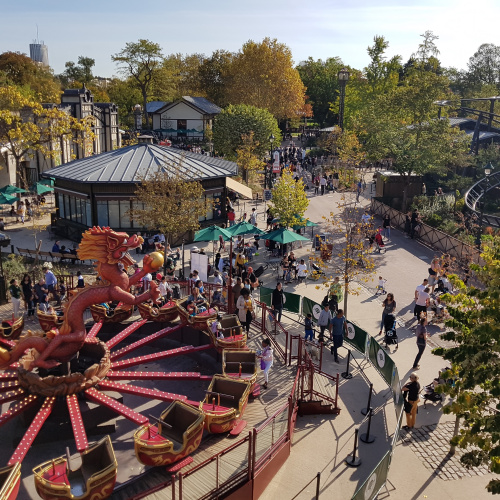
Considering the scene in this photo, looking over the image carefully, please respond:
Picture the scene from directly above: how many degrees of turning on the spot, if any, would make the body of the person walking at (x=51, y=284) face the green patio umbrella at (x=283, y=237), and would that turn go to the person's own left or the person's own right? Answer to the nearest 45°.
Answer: approximately 180°

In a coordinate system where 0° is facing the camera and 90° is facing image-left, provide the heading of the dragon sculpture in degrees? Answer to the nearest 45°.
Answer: approximately 270°

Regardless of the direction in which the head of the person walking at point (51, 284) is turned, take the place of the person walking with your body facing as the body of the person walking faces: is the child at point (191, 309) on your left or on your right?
on your left

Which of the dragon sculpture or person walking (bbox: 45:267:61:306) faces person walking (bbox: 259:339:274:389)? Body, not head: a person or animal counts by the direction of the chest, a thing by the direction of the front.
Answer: the dragon sculpture

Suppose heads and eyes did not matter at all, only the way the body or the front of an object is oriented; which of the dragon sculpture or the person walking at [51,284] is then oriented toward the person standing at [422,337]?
the dragon sculpture

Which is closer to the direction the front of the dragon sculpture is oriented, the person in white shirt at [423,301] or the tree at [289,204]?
the person in white shirt

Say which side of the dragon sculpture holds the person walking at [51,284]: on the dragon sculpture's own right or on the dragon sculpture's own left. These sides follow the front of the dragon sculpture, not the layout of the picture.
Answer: on the dragon sculpture's own left

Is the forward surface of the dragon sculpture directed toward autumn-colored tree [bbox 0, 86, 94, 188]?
no

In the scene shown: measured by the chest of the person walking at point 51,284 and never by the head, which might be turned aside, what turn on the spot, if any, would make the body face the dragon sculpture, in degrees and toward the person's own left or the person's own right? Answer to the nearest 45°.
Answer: approximately 90° to the person's own left

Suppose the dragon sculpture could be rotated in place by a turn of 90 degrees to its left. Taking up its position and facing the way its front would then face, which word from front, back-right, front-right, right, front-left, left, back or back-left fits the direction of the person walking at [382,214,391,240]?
front-right

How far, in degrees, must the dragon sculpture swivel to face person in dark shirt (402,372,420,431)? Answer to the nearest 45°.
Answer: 0° — it already faces them
